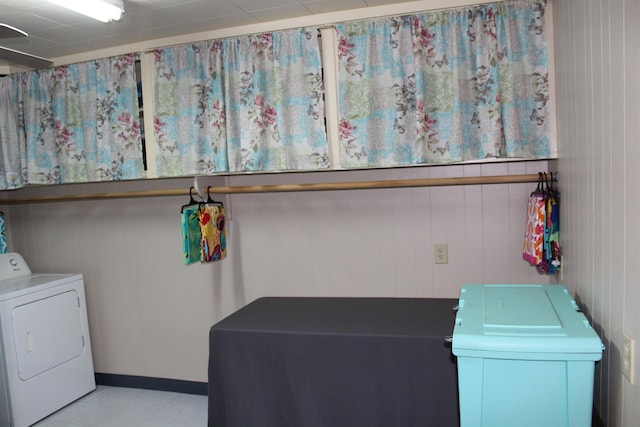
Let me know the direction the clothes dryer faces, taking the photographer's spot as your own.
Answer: facing the viewer and to the right of the viewer

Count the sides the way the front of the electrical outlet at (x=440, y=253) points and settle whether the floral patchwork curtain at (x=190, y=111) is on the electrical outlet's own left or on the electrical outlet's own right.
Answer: on the electrical outlet's own right

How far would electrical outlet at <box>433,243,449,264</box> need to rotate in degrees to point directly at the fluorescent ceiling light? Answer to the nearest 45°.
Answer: approximately 45° to its right

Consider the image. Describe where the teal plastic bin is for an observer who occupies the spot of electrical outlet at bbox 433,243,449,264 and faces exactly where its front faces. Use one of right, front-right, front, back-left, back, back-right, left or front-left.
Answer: front

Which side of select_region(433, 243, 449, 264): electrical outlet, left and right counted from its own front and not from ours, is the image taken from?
front

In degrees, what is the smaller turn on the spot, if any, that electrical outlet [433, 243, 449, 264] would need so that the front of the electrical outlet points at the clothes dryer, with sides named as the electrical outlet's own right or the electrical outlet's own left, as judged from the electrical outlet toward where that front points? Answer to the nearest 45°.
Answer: approximately 90° to the electrical outlet's own right

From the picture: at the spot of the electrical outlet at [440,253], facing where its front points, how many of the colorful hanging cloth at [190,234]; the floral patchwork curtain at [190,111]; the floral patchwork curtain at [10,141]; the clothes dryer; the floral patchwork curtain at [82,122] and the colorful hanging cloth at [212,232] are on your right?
6

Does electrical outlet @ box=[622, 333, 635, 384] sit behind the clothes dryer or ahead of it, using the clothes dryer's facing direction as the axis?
ahead

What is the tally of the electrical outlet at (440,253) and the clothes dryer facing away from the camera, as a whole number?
0

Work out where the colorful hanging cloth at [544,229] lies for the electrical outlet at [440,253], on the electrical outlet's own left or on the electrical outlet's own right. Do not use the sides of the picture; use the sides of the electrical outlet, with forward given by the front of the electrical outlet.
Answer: on the electrical outlet's own left

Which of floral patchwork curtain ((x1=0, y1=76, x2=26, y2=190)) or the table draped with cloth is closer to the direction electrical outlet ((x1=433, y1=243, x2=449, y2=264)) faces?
the table draped with cloth
